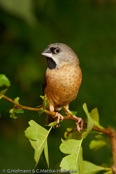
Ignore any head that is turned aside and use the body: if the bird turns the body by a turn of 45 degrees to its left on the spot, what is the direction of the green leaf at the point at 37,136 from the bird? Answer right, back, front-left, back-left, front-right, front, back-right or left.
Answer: back-right

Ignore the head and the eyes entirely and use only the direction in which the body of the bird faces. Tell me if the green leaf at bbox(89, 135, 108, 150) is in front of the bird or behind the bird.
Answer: in front

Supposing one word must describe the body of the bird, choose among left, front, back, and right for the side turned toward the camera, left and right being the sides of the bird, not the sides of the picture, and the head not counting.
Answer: front

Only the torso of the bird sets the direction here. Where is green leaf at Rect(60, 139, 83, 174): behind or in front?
in front
